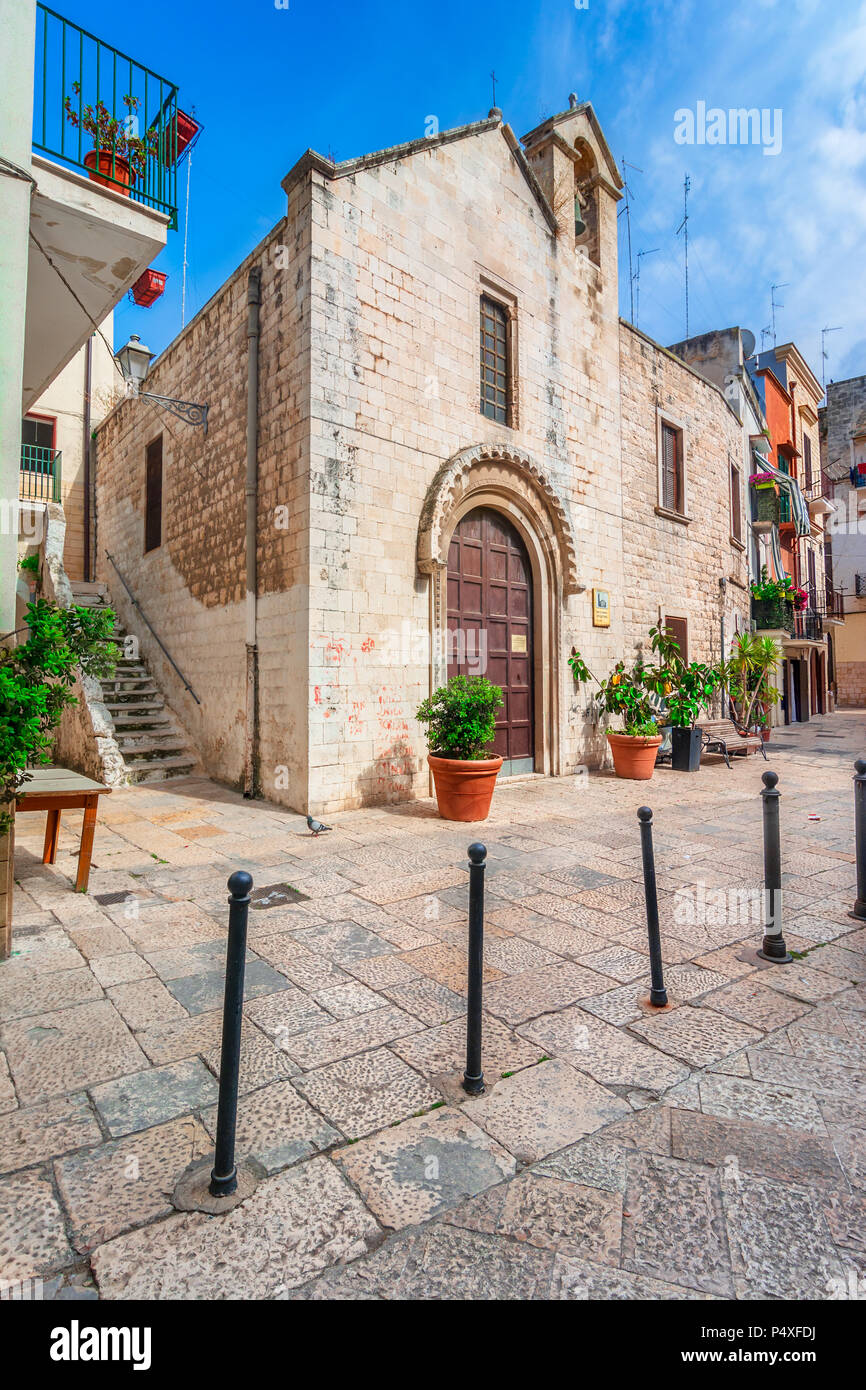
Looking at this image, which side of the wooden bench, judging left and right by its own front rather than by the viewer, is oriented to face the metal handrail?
right

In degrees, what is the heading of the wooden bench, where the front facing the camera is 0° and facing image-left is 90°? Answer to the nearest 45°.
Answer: approximately 315°

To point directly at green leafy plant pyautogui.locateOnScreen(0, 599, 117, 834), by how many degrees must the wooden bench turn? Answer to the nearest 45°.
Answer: approximately 45° to its right

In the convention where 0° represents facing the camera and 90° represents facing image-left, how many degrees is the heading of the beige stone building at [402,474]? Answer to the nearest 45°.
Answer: approximately 315°

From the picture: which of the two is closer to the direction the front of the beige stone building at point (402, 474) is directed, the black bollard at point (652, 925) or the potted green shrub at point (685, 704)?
the black bollard

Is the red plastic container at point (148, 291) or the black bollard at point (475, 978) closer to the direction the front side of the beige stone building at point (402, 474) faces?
the black bollard

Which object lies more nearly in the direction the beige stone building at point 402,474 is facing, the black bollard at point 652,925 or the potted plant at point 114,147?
the black bollard
